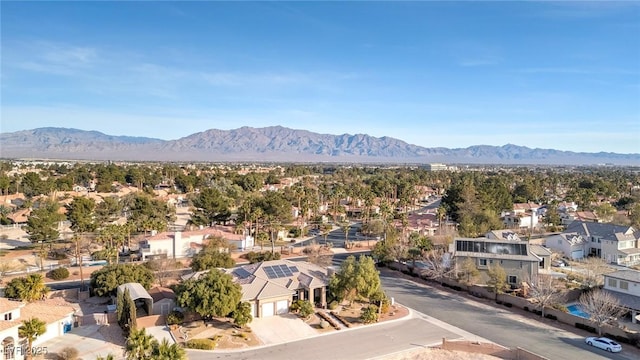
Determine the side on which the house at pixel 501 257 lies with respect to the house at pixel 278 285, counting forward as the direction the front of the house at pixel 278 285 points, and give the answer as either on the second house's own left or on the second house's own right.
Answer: on the second house's own left

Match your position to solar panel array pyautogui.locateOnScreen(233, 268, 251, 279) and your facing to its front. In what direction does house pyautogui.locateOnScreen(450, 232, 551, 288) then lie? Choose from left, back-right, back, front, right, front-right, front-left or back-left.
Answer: back-left

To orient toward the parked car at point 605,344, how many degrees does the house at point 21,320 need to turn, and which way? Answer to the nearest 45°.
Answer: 0° — it already faces it

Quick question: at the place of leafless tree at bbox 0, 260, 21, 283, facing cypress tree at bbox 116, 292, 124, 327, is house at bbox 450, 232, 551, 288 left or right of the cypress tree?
left

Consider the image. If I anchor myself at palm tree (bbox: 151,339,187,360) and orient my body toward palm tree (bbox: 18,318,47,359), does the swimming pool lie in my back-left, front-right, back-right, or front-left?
back-right

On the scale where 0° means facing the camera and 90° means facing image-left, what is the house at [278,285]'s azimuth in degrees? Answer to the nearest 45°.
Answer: approximately 315°

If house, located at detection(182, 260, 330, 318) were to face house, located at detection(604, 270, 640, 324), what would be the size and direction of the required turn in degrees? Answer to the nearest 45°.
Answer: approximately 45° to its left

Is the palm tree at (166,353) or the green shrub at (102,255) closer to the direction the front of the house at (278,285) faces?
the palm tree

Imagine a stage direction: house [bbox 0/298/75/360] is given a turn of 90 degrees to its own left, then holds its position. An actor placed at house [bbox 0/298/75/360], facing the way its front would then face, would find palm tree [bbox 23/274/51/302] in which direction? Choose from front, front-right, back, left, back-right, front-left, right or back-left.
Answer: front-left

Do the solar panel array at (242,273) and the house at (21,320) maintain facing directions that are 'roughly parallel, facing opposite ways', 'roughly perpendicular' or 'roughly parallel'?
roughly perpendicular

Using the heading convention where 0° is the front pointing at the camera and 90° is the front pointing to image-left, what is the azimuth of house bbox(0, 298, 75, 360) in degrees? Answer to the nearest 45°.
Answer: approximately 315°

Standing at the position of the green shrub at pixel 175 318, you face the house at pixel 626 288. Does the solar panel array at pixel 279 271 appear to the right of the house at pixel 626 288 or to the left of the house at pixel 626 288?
left
